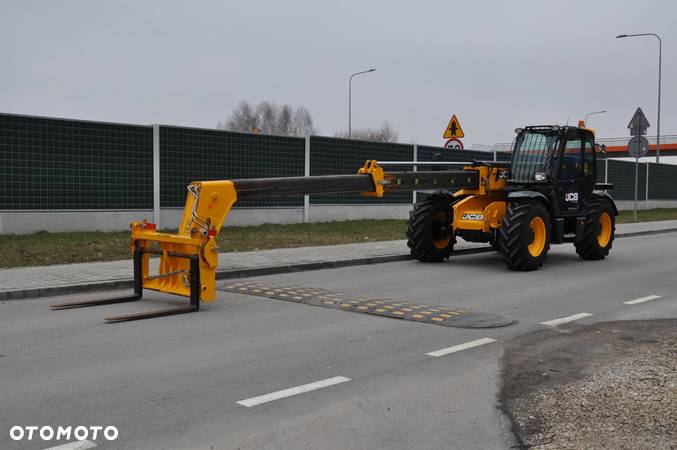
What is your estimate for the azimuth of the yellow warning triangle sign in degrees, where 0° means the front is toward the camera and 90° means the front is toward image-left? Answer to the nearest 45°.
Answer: approximately 0°

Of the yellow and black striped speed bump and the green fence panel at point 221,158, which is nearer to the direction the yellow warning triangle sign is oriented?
the yellow and black striped speed bump

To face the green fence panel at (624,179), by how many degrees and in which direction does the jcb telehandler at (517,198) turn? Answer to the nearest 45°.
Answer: approximately 180°

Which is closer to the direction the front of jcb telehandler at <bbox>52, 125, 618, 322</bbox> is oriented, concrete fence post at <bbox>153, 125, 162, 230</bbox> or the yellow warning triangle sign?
the concrete fence post

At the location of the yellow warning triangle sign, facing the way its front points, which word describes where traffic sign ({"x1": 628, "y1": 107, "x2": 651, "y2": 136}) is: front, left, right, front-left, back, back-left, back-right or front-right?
back-left

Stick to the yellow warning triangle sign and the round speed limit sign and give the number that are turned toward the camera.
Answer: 2

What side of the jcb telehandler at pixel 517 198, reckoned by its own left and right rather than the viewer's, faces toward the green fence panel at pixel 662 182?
back

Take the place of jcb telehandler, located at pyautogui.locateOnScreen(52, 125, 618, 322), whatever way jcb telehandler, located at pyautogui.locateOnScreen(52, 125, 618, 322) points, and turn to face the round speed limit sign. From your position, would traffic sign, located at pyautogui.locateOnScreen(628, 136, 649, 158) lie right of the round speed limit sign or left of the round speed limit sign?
right

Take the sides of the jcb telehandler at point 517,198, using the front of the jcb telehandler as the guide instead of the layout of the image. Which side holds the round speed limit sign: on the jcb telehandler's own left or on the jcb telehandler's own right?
on the jcb telehandler's own right

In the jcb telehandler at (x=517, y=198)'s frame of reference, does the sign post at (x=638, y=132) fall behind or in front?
behind
